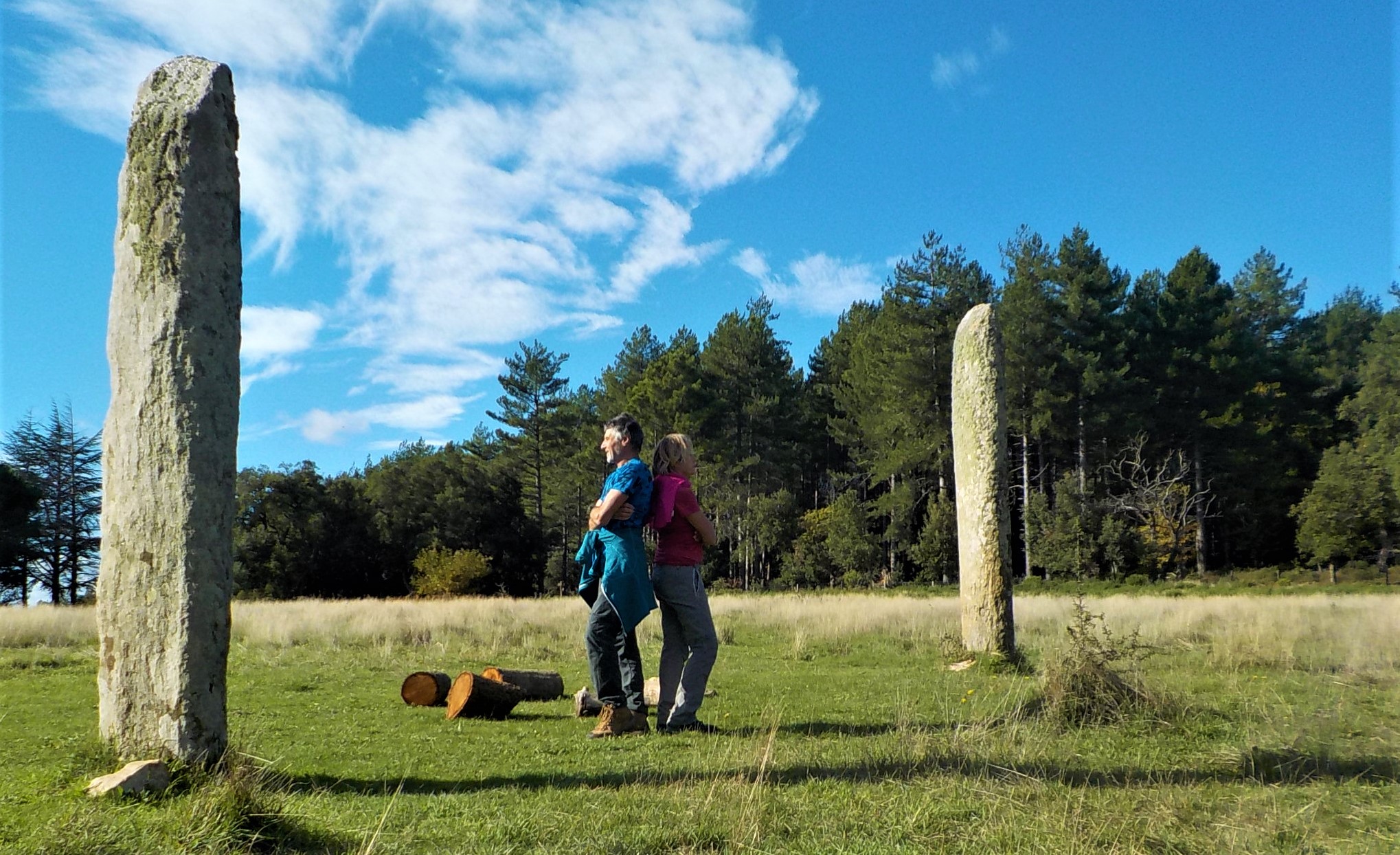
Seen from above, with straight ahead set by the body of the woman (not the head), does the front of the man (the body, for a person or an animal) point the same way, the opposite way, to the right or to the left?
the opposite way

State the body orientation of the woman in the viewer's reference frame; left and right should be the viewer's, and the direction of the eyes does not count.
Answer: facing to the right of the viewer

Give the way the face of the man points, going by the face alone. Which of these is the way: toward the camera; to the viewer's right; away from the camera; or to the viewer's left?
to the viewer's left

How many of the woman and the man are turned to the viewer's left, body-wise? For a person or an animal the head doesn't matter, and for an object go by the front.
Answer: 1

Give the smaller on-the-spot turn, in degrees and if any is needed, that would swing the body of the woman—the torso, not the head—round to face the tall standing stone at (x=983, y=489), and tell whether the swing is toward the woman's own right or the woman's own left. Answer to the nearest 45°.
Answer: approximately 45° to the woman's own left

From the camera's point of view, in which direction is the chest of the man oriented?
to the viewer's left

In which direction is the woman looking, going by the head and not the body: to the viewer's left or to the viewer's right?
to the viewer's right

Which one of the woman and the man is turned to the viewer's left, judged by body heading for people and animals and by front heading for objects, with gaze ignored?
the man

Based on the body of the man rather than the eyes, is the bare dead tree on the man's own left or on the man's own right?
on the man's own right

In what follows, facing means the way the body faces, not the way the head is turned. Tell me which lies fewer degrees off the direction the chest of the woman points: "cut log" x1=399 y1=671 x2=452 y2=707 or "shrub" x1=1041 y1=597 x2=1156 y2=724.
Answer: the shrub
